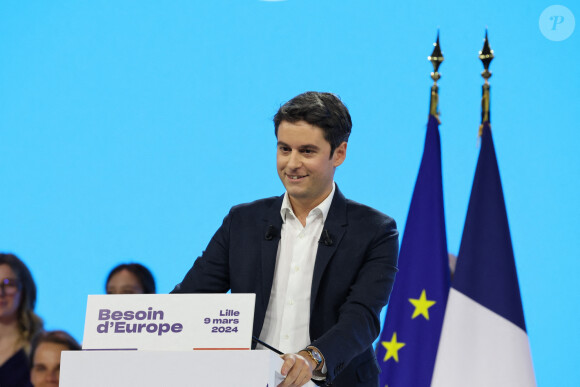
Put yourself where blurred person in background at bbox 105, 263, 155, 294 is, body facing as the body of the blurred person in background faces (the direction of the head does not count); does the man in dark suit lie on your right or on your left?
on your left

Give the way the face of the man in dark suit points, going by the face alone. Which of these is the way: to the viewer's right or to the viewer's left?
to the viewer's left

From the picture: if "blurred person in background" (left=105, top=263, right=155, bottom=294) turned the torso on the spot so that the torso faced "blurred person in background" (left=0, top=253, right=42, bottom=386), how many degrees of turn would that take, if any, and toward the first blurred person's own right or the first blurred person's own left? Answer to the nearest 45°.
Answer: approximately 90° to the first blurred person's own right

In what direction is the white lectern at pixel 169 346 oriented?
toward the camera

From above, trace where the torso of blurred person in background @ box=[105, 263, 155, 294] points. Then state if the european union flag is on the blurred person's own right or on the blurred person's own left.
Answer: on the blurred person's own left

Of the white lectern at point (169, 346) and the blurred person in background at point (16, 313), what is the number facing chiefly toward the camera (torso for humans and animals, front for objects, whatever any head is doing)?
2

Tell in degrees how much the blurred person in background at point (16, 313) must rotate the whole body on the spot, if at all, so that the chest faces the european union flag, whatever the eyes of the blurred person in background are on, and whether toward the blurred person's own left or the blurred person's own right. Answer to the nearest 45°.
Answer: approximately 45° to the blurred person's own left

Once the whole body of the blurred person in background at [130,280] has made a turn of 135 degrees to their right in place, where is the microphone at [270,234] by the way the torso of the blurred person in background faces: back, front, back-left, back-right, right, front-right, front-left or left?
back

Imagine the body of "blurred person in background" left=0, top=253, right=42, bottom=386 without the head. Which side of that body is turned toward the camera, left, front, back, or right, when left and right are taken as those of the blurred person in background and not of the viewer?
front

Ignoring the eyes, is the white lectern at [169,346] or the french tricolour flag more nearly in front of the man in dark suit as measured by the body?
the white lectern

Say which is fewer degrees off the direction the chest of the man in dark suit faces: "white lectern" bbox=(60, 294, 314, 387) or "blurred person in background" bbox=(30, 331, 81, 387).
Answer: the white lectern

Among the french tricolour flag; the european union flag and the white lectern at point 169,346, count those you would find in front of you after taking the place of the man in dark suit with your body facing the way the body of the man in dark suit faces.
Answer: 1

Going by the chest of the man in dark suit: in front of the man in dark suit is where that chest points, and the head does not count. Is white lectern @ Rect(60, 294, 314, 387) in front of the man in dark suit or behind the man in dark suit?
in front
